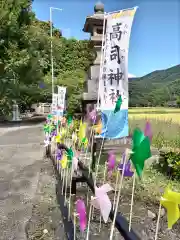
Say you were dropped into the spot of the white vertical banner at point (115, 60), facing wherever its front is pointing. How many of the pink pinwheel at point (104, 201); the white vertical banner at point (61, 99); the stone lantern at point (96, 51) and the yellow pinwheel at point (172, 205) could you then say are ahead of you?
2

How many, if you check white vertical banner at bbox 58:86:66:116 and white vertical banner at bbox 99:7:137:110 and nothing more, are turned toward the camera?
2

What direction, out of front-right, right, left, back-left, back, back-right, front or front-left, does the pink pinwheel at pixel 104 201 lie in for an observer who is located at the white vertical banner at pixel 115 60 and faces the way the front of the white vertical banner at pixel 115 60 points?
front

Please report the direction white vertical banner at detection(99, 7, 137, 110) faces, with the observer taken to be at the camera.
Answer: facing the viewer

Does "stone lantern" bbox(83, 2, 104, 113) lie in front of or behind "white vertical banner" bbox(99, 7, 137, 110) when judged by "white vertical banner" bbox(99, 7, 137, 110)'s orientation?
behind

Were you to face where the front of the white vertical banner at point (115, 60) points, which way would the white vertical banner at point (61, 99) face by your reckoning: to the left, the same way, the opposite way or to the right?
the same way

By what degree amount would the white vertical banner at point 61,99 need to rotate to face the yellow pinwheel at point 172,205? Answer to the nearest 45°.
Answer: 0° — it already faces it

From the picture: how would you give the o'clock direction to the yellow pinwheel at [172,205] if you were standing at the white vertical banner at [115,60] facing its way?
The yellow pinwheel is roughly at 12 o'clock from the white vertical banner.

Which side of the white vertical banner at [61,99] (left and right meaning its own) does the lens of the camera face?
front

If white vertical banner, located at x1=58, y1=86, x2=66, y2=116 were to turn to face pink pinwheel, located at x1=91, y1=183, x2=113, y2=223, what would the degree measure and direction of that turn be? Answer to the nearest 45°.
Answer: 0° — it already faces it

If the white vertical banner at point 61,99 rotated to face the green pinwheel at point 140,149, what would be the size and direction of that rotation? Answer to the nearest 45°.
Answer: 0° — it already faces it
